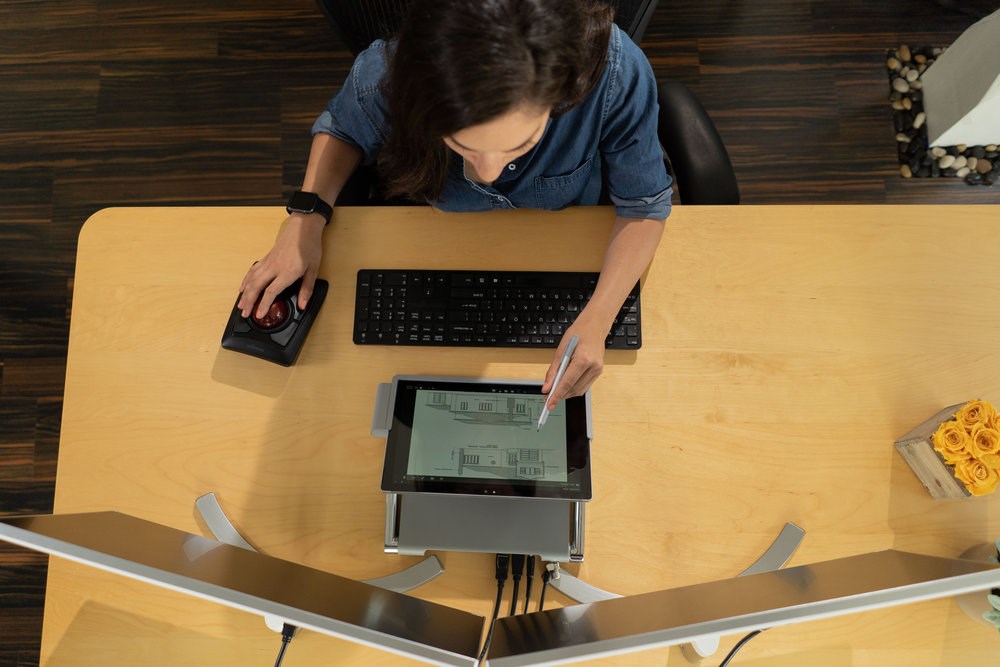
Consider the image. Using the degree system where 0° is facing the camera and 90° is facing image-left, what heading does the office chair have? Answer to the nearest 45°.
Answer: approximately 0°

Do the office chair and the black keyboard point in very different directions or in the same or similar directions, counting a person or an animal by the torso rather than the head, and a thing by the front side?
very different directions

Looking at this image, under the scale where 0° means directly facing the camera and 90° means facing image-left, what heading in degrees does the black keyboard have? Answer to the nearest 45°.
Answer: approximately 180°
